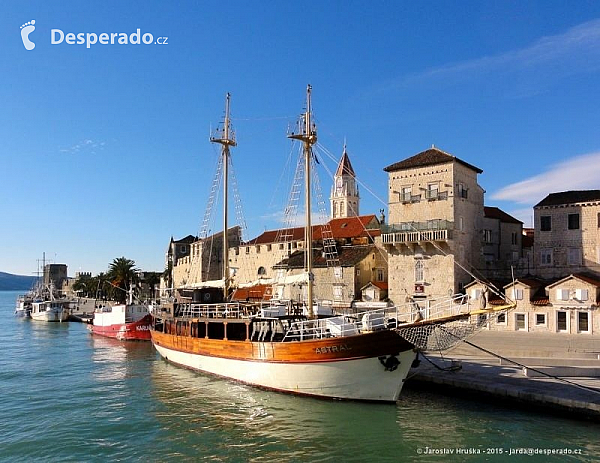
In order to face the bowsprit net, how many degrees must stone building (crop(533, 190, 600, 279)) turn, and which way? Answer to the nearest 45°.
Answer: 0° — it already faces it

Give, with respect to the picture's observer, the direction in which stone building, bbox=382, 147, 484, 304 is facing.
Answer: facing the viewer and to the left of the viewer

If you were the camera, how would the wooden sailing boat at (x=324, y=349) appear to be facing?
facing the viewer and to the right of the viewer

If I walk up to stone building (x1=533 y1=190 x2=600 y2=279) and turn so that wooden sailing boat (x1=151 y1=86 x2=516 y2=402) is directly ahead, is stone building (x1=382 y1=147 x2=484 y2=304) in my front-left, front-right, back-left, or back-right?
front-right

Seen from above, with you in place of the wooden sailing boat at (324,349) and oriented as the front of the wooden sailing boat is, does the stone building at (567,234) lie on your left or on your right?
on your left

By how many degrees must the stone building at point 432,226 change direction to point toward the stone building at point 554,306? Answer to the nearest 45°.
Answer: approximately 90° to its left

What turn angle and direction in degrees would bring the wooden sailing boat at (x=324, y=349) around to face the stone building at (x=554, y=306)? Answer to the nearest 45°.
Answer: approximately 90° to its left

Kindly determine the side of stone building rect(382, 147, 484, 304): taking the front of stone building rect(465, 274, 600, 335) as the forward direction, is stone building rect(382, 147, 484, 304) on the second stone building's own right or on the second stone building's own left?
on the second stone building's own right

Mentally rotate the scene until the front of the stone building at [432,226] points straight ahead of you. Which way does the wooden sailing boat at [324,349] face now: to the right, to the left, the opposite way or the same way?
to the left

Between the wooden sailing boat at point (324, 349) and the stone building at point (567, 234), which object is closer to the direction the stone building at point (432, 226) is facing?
the wooden sailing boat

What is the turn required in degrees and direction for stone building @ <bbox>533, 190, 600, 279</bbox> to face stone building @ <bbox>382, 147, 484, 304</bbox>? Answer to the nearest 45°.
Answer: approximately 90° to its right

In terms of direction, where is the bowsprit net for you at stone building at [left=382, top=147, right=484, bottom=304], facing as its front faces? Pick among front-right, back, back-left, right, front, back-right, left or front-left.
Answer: front-left

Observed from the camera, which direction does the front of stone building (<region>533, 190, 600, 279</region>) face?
facing the viewer

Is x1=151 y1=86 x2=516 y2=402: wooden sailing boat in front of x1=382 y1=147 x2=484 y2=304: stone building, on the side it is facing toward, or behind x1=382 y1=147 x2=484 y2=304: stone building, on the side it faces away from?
in front
